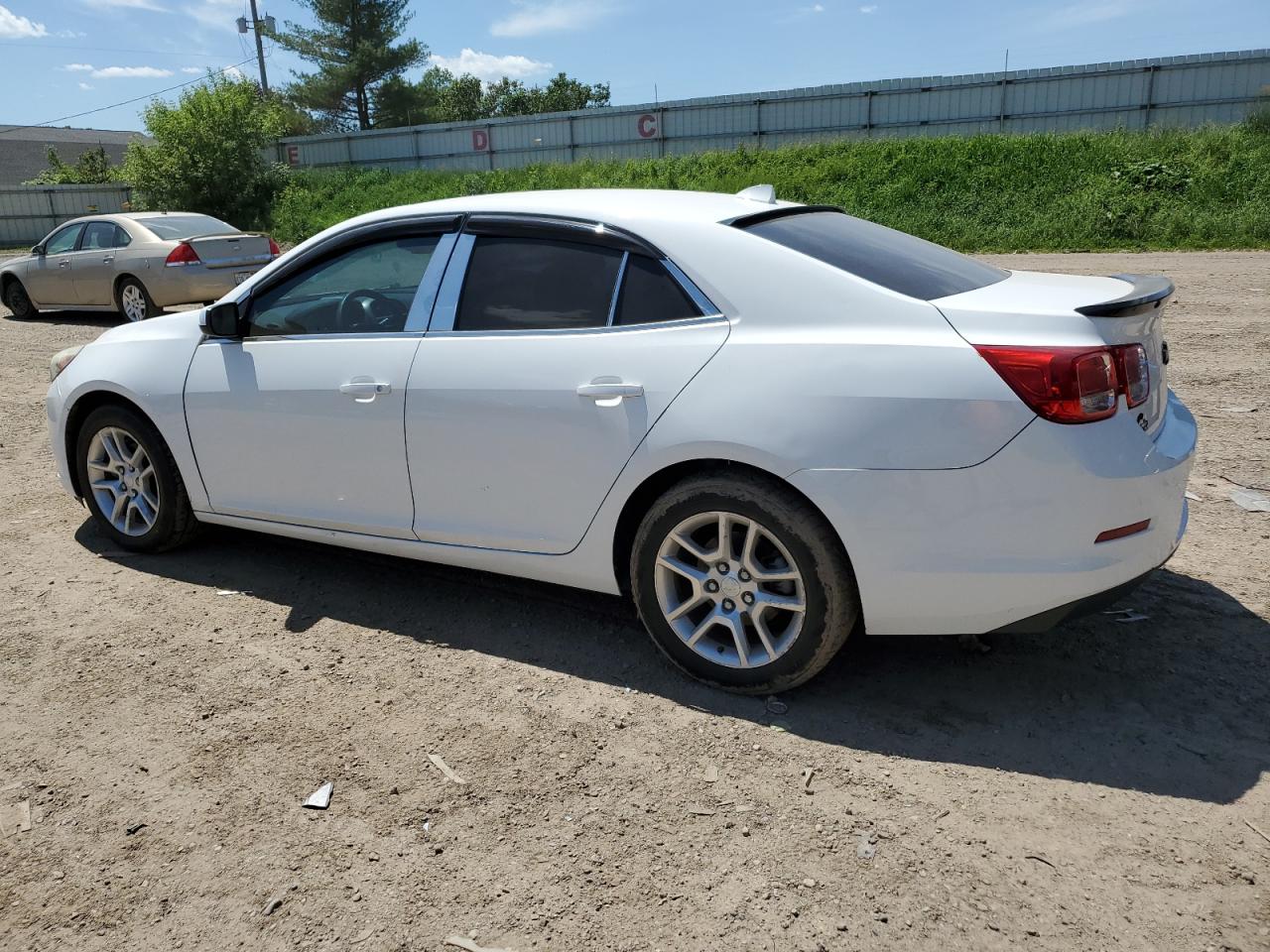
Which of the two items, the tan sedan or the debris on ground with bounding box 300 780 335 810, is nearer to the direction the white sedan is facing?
the tan sedan

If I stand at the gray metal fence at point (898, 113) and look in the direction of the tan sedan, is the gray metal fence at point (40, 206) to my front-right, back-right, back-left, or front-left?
front-right

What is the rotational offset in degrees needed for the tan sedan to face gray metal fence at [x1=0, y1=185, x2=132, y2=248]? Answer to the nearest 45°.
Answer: approximately 45° to its right

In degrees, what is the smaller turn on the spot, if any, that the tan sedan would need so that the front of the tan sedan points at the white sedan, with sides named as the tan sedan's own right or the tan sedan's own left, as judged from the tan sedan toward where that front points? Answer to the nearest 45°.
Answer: approximately 135° to the tan sedan's own left

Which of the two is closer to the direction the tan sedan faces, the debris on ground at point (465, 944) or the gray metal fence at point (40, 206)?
the gray metal fence

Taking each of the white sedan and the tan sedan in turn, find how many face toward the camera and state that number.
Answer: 0

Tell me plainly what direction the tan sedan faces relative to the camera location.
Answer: facing away from the viewer and to the left of the viewer

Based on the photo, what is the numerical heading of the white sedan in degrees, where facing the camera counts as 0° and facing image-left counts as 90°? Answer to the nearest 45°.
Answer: approximately 135°

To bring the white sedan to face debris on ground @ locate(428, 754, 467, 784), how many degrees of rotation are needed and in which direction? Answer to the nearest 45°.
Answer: approximately 90° to its left

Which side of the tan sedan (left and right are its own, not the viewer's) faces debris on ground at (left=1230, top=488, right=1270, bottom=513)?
back

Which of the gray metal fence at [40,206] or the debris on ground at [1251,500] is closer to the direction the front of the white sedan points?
the gray metal fence

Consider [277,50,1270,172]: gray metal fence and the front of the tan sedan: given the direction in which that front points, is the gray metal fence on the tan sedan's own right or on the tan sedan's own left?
on the tan sedan's own right

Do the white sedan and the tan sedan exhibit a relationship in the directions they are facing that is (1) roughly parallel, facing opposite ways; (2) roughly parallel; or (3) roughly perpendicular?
roughly parallel
